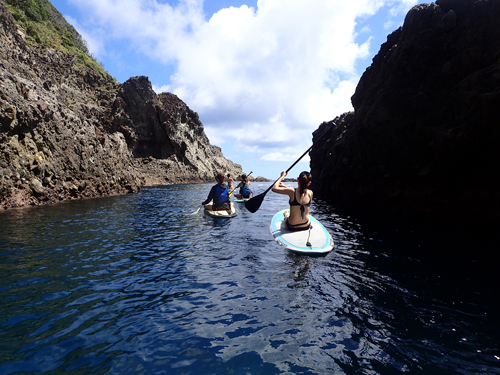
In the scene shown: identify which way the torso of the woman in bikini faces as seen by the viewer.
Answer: away from the camera

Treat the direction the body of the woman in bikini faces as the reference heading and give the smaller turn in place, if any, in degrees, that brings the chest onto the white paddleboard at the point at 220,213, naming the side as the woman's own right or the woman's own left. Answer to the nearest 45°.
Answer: approximately 45° to the woman's own left

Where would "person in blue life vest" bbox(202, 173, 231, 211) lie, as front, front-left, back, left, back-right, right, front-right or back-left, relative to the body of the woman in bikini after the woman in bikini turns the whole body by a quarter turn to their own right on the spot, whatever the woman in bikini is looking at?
back-left

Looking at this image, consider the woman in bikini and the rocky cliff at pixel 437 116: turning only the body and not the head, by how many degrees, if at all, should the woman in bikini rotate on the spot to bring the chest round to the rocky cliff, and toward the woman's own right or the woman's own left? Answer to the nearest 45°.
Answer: approximately 45° to the woman's own right
